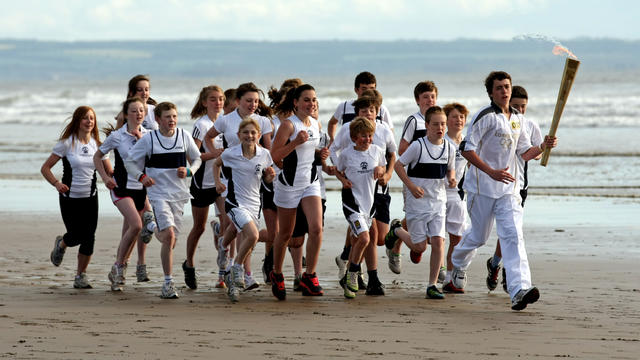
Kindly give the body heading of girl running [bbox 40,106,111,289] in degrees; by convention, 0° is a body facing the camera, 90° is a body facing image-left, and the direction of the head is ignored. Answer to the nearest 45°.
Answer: approximately 315°

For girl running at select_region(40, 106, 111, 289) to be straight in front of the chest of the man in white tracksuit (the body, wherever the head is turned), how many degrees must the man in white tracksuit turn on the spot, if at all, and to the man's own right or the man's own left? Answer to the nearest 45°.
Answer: approximately 135° to the man's own right

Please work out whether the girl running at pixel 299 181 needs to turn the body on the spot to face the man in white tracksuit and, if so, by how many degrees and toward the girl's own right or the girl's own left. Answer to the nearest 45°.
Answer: approximately 45° to the girl's own left

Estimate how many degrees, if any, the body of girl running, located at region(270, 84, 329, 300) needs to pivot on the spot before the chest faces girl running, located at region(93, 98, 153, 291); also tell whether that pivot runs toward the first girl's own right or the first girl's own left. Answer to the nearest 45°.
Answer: approximately 135° to the first girl's own right
